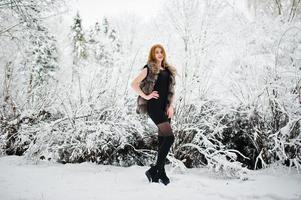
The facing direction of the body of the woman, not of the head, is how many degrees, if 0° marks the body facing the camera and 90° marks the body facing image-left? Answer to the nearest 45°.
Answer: approximately 315°
